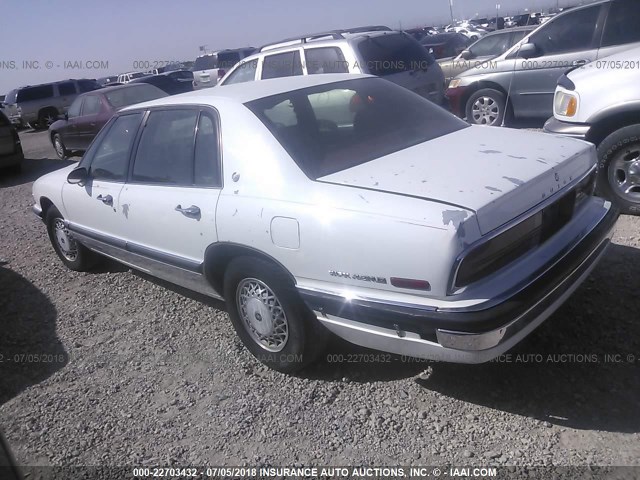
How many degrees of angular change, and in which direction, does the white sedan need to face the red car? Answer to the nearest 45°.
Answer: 0° — it already faces it

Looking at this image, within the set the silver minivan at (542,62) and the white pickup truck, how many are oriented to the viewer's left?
2

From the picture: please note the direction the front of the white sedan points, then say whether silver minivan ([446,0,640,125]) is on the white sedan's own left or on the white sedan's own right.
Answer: on the white sedan's own right

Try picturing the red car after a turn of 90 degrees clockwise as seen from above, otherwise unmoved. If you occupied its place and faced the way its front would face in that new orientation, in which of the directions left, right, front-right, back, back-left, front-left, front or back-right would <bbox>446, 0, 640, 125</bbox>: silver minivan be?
right

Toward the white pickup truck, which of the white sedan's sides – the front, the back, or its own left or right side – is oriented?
right

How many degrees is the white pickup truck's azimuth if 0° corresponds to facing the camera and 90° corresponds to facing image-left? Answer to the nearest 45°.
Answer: approximately 90°

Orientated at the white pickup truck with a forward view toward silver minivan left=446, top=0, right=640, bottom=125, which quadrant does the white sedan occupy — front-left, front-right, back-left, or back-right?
back-left

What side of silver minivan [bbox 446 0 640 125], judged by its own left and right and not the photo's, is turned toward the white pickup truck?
left

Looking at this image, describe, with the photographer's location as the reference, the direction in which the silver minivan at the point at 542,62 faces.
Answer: facing to the left of the viewer

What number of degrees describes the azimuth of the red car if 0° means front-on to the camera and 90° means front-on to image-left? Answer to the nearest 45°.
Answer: approximately 135°

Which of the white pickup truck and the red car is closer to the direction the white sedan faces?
the red car

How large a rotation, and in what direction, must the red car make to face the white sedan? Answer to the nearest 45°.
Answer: approximately 135° to its left
